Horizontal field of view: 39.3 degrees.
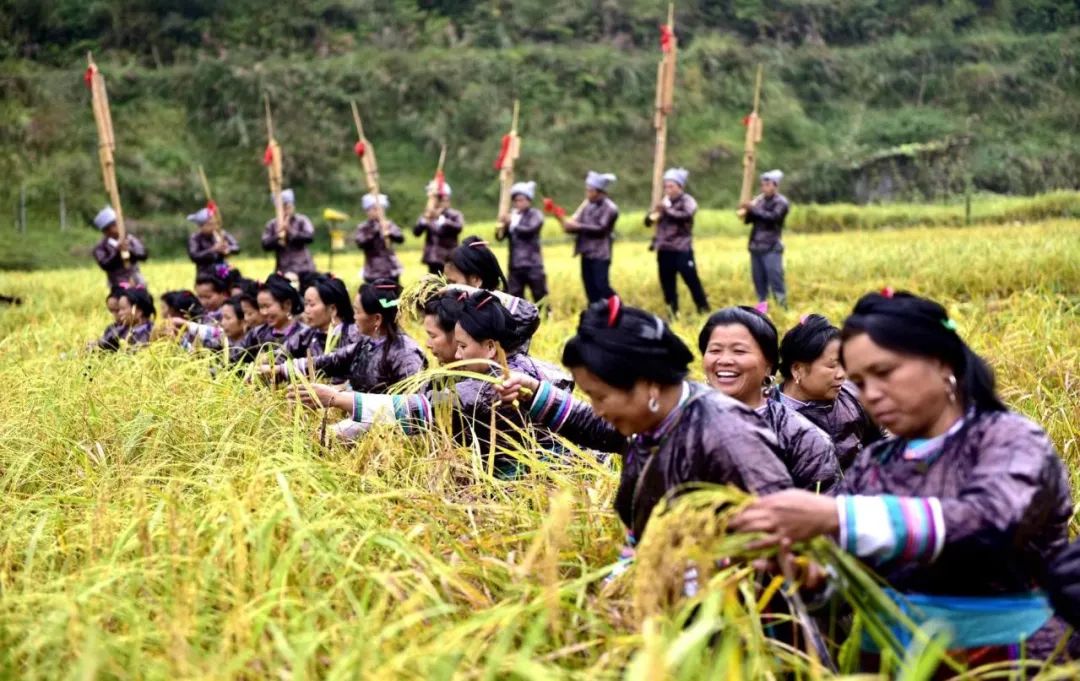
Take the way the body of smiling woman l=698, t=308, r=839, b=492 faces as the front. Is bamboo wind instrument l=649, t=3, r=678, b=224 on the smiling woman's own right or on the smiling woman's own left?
on the smiling woman's own right

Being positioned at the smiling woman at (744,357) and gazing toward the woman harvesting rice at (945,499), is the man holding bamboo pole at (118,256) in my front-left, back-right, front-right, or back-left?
back-right

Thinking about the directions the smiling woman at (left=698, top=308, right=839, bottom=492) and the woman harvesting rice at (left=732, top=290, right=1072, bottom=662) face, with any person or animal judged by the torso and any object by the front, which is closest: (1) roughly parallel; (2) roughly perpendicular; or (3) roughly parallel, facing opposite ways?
roughly parallel

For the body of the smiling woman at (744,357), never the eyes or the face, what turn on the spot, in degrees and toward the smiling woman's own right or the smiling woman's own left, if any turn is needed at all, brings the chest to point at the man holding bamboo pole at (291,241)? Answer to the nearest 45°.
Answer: approximately 90° to the smiling woman's own right

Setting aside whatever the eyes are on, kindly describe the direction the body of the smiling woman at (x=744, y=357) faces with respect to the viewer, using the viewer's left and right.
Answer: facing the viewer and to the left of the viewer

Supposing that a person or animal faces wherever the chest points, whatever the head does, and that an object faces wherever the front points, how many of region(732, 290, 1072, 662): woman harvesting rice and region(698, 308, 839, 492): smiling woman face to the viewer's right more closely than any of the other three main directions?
0

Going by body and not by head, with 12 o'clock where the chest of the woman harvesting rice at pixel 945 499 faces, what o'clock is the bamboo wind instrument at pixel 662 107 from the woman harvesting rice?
The bamboo wind instrument is roughly at 4 o'clock from the woman harvesting rice.

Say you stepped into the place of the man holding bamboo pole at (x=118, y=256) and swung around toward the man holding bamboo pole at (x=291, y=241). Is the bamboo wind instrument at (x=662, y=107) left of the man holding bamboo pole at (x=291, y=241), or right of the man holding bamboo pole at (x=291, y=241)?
right

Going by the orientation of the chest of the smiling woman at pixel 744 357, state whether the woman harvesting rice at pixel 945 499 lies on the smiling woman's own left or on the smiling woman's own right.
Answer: on the smiling woman's own left

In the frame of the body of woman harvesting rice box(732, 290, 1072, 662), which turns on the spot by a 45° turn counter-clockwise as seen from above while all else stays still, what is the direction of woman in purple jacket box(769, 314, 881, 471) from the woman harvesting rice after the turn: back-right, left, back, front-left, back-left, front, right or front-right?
back

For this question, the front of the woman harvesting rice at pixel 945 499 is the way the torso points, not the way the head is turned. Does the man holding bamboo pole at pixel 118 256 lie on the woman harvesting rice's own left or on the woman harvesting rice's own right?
on the woman harvesting rice's own right
